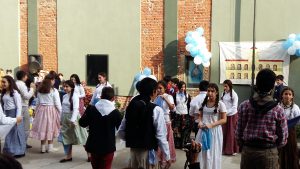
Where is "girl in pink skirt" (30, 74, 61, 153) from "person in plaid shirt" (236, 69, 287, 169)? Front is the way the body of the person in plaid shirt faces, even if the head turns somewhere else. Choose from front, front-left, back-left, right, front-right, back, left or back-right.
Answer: front-left

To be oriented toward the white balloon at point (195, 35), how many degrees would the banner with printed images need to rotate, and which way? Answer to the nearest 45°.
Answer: approximately 90° to its right

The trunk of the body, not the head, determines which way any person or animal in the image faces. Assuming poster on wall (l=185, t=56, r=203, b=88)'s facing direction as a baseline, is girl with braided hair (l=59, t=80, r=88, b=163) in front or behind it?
in front

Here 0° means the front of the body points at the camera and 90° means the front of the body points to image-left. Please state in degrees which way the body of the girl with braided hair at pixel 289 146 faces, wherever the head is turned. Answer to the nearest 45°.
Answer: approximately 45°

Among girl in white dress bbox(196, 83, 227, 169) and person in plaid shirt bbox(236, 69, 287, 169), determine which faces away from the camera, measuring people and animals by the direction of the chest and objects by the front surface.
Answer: the person in plaid shirt

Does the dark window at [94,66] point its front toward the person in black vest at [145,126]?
yes

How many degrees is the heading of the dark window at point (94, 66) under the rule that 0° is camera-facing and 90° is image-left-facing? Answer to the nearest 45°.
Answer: approximately 0°

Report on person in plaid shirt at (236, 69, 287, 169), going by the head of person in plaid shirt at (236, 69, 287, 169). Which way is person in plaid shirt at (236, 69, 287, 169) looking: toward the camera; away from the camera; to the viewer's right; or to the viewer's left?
away from the camera
